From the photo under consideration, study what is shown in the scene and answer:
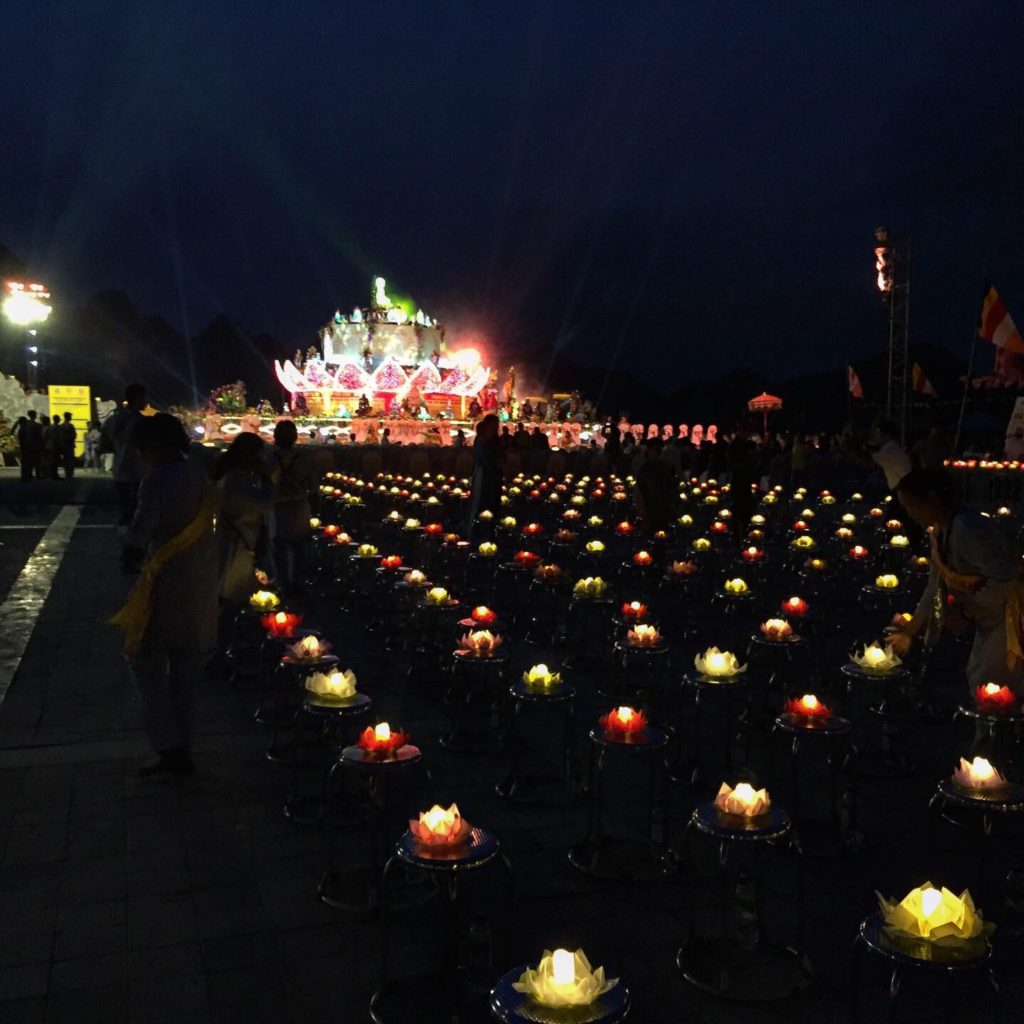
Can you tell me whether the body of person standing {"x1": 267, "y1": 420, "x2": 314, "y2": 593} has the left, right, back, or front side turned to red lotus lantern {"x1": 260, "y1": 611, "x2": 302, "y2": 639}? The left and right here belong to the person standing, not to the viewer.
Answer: back

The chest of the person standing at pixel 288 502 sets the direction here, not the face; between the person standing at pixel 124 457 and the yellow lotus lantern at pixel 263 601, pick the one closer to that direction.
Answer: the person standing

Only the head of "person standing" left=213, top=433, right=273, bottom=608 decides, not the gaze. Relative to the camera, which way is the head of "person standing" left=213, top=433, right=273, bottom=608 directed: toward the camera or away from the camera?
away from the camera

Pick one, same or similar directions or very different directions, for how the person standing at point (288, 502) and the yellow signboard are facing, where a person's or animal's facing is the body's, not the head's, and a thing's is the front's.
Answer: very different directions

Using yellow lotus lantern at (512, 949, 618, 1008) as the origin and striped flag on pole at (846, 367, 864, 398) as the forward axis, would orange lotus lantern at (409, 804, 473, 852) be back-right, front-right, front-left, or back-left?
front-left

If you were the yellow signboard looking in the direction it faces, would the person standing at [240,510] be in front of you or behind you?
in front

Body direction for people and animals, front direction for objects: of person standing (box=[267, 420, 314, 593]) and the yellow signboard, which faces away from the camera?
the person standing

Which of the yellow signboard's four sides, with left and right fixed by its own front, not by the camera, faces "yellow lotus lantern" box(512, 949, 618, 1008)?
front

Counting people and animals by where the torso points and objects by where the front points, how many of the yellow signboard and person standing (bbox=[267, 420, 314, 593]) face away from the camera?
1

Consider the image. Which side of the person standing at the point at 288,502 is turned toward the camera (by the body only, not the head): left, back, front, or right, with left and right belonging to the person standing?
back

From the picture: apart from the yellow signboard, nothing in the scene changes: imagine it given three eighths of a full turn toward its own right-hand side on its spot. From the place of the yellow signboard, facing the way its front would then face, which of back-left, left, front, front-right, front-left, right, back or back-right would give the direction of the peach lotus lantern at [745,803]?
back-left

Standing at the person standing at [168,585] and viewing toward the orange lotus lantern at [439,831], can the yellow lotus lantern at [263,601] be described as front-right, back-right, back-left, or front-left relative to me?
back-left

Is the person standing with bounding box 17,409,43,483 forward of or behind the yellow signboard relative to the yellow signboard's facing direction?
forward

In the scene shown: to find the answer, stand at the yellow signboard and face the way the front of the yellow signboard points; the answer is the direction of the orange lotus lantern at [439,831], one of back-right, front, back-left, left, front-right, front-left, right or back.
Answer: front

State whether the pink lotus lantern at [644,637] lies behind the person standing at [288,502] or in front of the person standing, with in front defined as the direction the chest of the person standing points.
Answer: behind

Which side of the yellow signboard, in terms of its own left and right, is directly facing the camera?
front

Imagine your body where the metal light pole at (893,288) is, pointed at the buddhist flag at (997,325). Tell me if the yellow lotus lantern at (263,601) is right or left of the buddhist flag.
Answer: right

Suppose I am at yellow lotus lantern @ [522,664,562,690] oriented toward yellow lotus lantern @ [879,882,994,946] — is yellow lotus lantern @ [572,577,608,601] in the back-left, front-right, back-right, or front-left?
back-left
